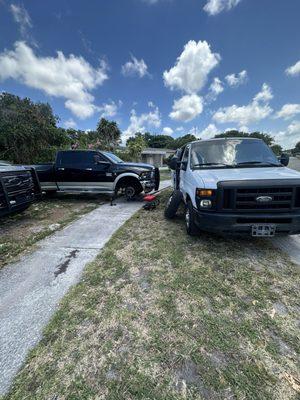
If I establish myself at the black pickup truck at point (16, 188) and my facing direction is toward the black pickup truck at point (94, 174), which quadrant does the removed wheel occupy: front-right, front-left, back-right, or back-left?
front-right

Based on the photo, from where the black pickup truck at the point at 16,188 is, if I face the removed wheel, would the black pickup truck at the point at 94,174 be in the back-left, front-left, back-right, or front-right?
front-left

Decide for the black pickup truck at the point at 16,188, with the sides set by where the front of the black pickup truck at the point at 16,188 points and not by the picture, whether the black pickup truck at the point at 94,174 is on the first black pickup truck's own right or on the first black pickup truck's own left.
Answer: on the first black pickup truck's own left

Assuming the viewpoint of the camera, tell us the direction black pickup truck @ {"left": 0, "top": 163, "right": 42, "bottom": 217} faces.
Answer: facing the viewer and to the right of the viewer

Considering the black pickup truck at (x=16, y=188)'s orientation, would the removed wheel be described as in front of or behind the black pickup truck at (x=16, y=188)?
in front

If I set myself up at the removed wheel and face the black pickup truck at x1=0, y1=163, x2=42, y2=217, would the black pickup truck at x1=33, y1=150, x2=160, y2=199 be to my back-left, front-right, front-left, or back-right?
front-right

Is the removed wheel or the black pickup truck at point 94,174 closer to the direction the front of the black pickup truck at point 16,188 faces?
the removed wheel
